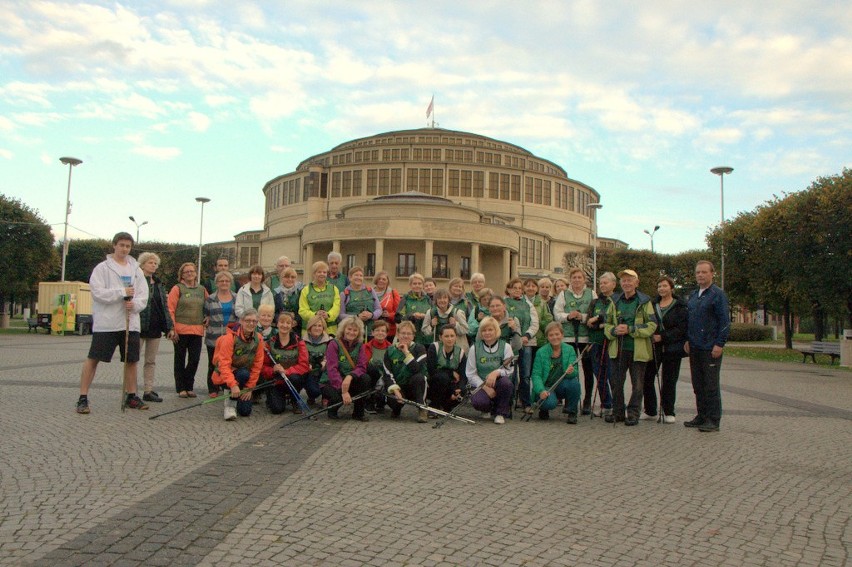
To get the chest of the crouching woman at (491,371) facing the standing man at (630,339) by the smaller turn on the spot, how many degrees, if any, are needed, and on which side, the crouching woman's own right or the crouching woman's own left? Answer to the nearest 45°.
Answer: approximately 90° to the crouching woman's own left

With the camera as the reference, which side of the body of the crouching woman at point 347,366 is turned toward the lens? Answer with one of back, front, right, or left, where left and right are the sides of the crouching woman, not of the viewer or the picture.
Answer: front

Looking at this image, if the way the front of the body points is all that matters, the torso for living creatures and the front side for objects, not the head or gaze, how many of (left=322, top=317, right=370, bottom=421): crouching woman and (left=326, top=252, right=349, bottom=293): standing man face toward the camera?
2

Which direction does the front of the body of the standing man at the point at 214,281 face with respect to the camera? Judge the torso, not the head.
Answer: toward the camera

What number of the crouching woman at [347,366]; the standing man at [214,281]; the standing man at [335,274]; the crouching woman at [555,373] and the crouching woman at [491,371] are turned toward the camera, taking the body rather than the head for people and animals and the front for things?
5

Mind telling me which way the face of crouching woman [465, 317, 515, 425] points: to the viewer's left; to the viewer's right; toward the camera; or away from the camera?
toward the camera

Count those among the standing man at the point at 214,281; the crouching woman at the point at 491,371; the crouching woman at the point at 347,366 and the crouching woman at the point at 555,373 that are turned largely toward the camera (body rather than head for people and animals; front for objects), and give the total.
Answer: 4

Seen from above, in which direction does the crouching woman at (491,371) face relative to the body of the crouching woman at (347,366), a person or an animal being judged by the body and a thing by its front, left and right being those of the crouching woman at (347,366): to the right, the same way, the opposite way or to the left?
the same way

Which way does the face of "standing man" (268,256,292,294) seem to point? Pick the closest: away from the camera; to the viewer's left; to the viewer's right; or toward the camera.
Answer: toward the camera

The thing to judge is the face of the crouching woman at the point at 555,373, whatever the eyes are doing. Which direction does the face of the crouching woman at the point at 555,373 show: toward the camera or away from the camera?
toward the camera

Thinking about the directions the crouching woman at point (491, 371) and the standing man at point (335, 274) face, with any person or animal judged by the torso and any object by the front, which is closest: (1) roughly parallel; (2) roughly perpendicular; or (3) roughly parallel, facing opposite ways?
roughly parallel

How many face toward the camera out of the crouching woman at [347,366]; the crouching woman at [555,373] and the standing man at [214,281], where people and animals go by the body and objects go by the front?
3

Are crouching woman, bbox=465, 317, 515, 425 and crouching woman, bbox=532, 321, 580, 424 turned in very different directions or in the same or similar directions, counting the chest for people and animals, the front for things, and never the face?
same or similar directions

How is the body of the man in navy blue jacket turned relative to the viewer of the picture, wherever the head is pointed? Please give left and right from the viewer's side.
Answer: facing the viewer and to the left of the viewer

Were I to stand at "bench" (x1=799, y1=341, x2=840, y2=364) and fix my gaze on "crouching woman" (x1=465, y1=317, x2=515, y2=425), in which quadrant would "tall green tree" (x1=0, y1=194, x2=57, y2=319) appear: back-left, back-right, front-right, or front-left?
front-right

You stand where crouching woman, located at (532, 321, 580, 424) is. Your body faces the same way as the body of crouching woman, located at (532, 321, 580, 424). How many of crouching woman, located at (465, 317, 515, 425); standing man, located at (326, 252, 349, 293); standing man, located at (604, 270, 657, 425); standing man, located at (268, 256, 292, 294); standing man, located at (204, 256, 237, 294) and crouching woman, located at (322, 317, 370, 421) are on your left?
1
